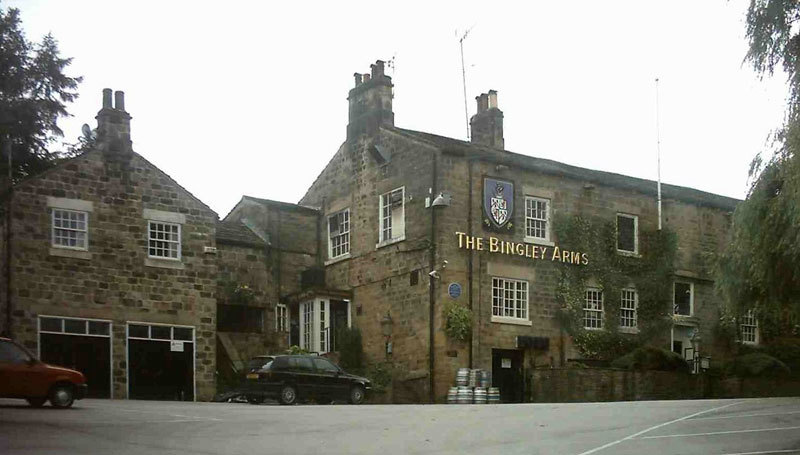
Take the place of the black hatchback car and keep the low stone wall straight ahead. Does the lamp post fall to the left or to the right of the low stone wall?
left

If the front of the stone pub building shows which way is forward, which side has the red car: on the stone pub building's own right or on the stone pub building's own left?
on the stone pub building's own right

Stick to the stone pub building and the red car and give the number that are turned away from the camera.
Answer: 0
